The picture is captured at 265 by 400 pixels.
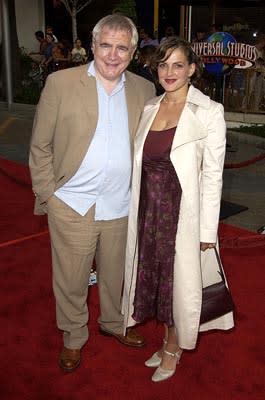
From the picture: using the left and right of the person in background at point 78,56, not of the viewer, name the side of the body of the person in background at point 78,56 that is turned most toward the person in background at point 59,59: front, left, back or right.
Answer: right

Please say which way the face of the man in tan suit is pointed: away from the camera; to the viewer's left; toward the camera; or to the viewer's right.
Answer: toward the camera

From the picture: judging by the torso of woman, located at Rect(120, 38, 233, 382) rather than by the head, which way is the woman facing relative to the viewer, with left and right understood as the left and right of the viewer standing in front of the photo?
facing the viewer and to the left of the viewer

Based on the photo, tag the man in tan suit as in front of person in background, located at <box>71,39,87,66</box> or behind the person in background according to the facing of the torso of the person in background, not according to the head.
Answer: in front

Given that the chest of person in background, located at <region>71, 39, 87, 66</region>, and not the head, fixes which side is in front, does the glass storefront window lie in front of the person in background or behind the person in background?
in front

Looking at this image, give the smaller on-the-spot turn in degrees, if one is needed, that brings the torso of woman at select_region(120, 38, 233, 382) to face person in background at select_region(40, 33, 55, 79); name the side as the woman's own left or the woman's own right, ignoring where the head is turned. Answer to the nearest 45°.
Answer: approximately 135° to the woman's own right

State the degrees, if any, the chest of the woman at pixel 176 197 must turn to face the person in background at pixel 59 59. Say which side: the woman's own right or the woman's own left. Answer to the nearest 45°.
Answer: approximately 135° to the woman's own right

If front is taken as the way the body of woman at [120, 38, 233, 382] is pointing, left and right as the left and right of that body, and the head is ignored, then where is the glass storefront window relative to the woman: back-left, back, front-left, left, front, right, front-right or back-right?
back-right

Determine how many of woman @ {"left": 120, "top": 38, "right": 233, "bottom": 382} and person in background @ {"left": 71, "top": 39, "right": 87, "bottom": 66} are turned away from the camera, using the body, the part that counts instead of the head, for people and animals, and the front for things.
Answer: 0

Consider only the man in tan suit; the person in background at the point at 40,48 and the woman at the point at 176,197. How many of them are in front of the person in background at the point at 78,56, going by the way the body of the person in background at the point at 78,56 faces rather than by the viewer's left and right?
2

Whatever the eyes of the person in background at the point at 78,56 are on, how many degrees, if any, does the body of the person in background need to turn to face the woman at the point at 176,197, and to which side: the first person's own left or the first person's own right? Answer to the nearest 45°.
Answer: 0° — they already face them

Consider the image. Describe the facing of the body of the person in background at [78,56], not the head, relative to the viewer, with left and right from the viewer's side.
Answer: facing the viewer
